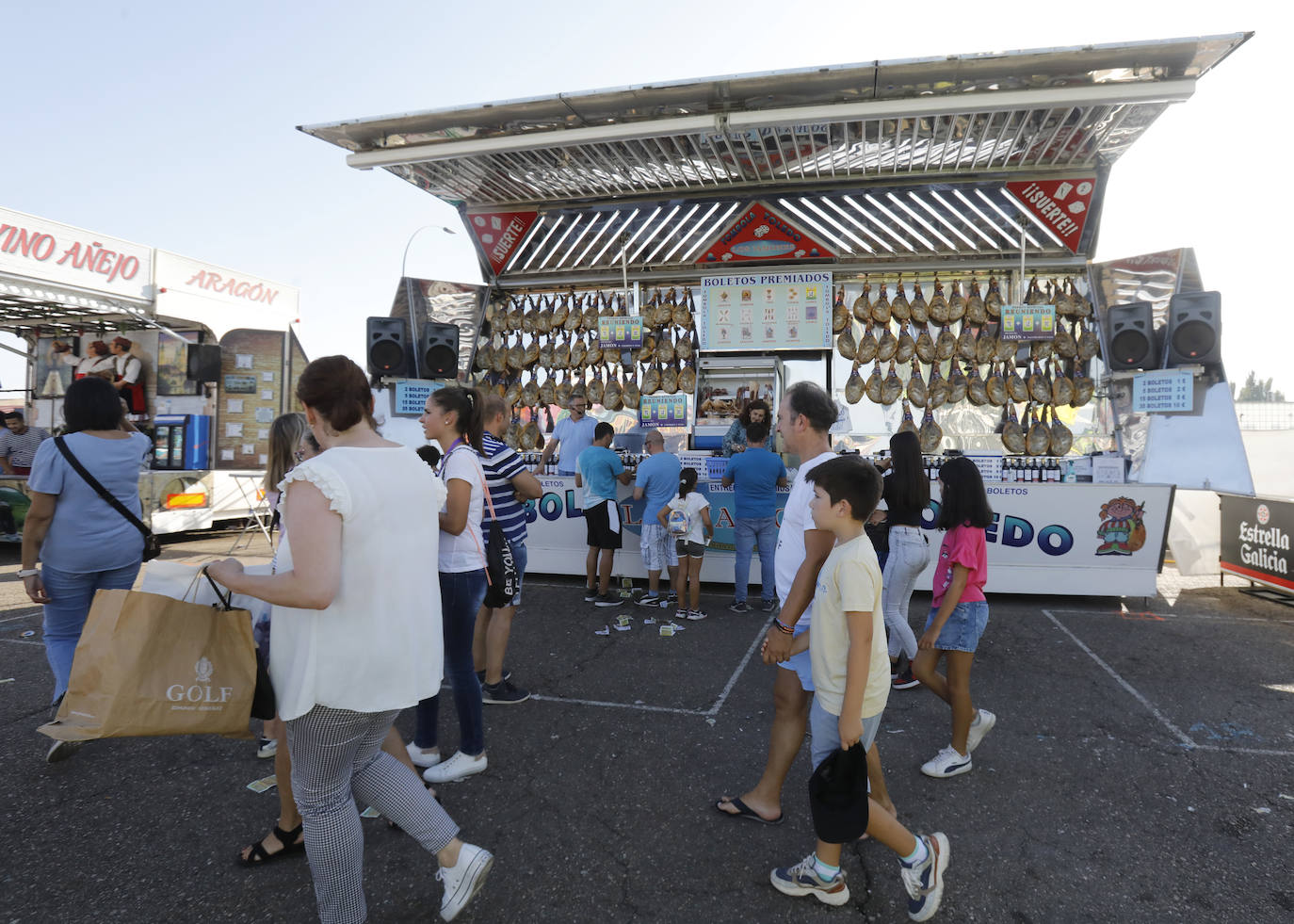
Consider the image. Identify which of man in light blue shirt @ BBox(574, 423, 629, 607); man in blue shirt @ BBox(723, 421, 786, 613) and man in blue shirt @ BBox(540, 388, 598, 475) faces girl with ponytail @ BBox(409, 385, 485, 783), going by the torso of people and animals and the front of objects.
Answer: man in blue shirt @ BBox(540, 388, 598, 475)

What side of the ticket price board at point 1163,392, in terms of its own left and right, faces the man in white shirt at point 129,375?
right

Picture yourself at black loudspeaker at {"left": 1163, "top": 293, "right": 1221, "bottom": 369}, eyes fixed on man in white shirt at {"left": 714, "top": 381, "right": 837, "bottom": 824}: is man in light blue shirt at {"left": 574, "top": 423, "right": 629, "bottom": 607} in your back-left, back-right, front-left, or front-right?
front-right

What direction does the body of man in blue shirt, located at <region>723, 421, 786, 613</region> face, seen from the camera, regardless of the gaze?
away from the camera

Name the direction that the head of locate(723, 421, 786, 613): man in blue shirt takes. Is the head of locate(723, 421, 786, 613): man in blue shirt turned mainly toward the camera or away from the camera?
away from the camera

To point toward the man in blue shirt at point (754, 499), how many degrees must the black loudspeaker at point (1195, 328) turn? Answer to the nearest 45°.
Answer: approximately 45° to its right

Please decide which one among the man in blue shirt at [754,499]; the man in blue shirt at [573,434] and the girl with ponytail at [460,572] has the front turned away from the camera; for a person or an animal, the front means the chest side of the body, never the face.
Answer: the man in blue shirt at [754,499]

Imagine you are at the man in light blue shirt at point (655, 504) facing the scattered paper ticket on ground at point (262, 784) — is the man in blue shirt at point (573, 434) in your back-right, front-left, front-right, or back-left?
back-right

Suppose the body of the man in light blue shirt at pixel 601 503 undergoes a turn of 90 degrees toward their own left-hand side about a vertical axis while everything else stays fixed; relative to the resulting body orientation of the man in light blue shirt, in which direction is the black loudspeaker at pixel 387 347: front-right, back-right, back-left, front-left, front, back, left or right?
front

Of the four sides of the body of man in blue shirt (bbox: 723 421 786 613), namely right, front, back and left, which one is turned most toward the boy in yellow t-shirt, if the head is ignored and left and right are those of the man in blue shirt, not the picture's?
back

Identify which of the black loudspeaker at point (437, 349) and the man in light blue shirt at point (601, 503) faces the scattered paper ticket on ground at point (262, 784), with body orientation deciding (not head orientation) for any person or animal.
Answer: the black loudspeaker

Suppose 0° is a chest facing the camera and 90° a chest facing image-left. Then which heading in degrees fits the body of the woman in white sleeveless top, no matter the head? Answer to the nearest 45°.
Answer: approximately 135°

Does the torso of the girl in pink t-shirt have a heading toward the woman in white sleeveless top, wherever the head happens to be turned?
no

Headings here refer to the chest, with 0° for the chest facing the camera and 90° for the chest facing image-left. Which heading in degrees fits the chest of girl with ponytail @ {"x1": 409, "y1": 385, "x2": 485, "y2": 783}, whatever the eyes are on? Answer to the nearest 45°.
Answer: approximately 90°

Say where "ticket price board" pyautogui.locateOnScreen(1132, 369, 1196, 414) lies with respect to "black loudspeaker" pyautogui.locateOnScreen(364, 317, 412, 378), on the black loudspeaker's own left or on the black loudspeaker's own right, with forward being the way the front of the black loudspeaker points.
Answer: on the black loudspeaker's own left

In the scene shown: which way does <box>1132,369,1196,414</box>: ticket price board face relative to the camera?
toward the camera

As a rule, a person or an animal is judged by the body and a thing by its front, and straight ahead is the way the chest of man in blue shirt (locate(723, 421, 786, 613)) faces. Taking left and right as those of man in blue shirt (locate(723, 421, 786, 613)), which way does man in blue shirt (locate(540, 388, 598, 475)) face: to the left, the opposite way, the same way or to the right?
the opposite way

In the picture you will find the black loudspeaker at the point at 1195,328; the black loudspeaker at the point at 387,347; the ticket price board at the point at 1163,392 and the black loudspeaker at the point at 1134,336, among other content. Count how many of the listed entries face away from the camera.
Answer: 0
